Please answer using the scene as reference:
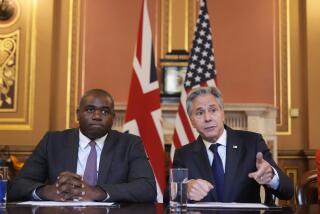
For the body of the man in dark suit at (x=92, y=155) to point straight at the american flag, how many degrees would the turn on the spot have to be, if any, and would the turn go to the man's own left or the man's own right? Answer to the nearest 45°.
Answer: approximately 135° to the man's own left

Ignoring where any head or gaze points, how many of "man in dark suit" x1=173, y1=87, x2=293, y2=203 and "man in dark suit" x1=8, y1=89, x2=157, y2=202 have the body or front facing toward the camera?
2

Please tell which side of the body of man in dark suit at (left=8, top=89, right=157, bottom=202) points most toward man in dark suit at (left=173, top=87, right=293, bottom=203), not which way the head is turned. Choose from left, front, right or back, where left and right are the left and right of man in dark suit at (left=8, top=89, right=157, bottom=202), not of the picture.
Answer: left

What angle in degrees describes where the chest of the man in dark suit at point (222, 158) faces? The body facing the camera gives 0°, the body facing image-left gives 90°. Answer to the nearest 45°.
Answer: approximately 0°

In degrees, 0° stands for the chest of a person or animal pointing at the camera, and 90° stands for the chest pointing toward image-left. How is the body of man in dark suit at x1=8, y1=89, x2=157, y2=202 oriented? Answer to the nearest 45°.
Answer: approximately 0°

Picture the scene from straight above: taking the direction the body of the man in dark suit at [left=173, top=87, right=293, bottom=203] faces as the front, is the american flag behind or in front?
behind

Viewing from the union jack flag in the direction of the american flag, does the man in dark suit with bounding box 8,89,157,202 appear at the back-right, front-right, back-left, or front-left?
back-right

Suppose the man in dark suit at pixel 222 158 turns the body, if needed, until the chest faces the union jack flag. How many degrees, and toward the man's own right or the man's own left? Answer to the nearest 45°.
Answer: approximately 180°
